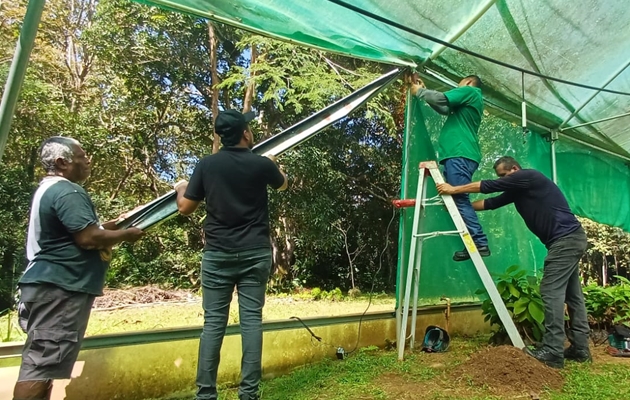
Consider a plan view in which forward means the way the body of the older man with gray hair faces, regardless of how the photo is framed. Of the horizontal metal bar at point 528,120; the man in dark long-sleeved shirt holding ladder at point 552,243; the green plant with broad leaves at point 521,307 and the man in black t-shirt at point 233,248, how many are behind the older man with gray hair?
0

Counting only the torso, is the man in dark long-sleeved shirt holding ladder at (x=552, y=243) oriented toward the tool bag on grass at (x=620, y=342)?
no

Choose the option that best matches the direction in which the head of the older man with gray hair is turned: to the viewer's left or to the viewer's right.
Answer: to the viewer's right

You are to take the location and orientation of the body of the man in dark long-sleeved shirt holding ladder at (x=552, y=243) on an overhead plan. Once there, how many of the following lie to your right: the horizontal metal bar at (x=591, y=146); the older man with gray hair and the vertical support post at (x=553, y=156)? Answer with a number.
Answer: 2

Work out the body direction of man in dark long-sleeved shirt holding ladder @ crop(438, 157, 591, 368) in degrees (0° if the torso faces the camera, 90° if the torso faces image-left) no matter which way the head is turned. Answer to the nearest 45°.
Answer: approximately 90°

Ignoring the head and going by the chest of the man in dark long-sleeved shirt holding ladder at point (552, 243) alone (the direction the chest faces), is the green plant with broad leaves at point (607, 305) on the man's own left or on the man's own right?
on the man's own right

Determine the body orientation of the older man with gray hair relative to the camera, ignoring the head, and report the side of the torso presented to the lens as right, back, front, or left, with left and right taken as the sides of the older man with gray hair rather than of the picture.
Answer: right

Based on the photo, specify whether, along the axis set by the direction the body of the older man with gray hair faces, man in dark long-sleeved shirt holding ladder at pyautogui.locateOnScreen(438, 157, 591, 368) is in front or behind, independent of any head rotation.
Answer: in front

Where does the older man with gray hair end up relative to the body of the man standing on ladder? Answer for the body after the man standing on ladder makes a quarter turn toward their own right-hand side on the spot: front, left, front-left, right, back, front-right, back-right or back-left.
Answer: back-left

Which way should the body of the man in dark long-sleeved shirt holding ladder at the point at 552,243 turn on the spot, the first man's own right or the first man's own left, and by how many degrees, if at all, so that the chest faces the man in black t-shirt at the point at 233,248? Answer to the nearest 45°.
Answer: approximately 45° to the first man's own left

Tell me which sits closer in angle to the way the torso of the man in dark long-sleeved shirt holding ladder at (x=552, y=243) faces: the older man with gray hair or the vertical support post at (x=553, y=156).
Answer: the older man with gray hair

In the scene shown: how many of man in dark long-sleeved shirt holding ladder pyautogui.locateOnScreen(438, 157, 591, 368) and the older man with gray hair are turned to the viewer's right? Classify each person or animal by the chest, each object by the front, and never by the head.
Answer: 1
